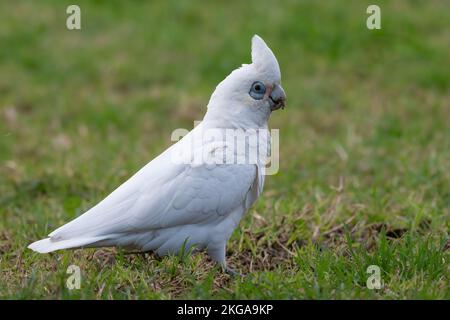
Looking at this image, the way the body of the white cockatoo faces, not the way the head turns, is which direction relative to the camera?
to the viewer's right
